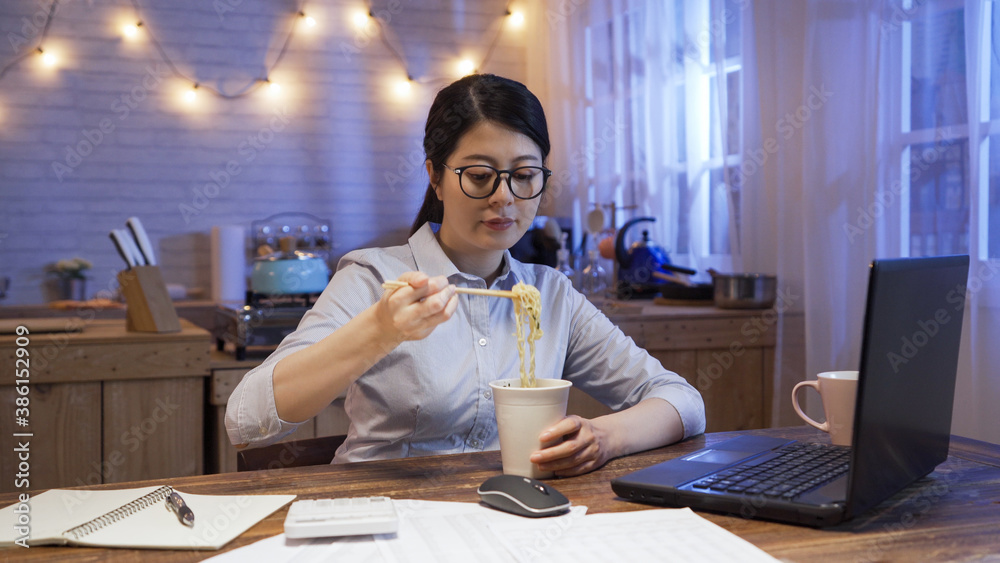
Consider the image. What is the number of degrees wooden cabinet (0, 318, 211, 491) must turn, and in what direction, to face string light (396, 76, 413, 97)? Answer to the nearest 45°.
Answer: approximately 135° to its left

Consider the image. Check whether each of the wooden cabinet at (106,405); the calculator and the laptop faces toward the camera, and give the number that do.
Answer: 2

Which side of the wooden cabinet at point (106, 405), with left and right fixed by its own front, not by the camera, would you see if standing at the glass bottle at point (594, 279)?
left

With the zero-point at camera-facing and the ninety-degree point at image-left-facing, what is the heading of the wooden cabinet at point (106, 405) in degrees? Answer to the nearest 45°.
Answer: approximately 0°

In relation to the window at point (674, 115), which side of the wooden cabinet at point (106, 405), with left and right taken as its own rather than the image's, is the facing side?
left

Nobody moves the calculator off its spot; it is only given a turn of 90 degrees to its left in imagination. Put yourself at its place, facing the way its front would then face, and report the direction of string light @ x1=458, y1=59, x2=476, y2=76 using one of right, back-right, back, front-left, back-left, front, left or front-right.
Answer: left

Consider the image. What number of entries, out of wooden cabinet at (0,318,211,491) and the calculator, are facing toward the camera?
2

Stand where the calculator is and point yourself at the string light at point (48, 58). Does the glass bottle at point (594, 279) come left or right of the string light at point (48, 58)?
right

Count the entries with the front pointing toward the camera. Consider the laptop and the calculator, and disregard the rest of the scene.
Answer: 1

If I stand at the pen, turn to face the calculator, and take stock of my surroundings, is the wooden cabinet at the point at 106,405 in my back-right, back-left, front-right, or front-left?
back-left
